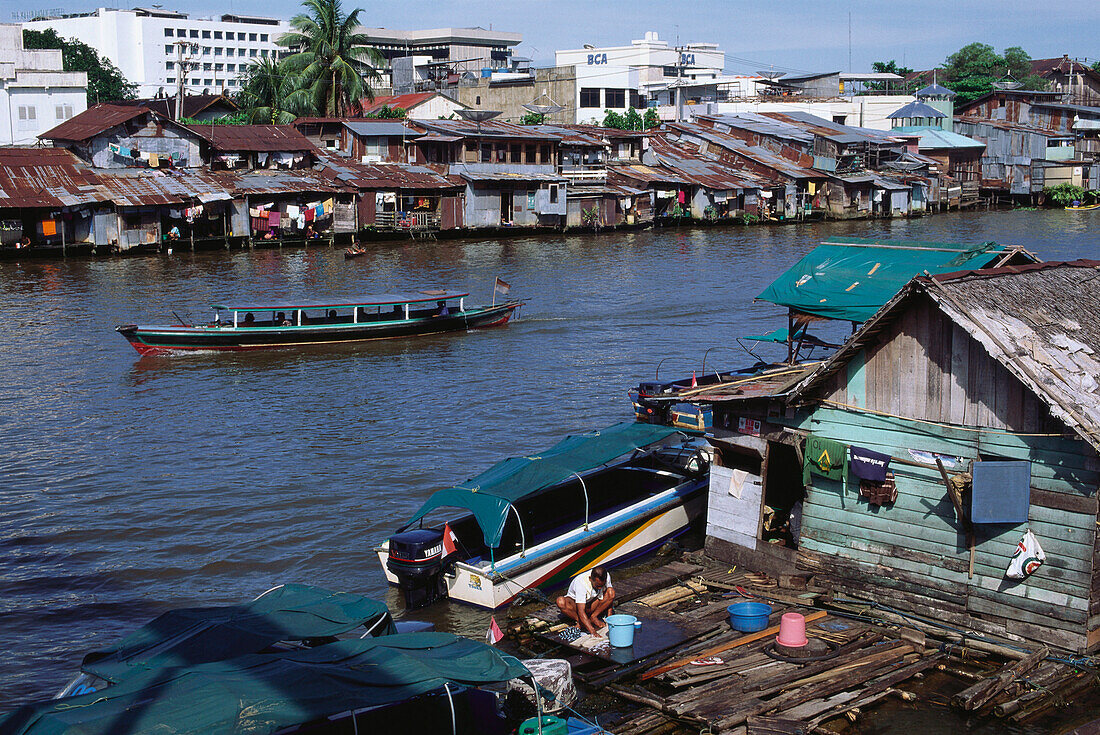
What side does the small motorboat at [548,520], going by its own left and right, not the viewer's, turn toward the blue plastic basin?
right

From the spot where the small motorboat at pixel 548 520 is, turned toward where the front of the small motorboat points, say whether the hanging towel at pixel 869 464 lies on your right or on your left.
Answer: on your right

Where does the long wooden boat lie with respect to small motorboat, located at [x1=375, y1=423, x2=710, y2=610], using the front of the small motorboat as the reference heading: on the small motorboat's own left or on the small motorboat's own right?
on the small motorboat's own left

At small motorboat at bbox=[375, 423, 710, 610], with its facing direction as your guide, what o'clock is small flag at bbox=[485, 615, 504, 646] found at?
The small flag is roughly at 5 o'clock from the small motorboat.

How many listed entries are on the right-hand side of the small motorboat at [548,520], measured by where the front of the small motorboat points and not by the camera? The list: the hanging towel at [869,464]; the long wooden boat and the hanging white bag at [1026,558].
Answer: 2

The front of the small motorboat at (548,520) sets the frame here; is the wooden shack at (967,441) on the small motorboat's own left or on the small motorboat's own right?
on the small motorboat's own right

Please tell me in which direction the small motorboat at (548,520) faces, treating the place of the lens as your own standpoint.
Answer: facing away from the viewer and to the right of the viewer

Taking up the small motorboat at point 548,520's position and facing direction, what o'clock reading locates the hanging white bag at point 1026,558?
The hanging white bag is roughly at 3 o'clock from the small motorboat.
